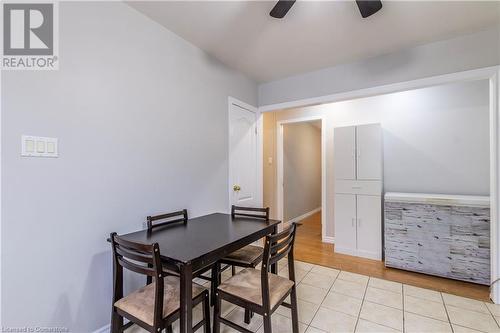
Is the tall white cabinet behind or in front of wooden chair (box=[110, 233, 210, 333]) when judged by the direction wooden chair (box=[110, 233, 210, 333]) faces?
in front

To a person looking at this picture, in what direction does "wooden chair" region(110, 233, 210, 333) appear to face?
facing away from the viewer and to the right of the viewer

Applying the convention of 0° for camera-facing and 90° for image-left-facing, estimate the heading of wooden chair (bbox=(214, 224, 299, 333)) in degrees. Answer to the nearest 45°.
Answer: approximately 135°

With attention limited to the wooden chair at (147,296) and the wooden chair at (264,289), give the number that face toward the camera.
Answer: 0

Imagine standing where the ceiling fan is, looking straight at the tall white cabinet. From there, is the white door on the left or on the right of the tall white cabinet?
left

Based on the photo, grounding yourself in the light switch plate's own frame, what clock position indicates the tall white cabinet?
The tall white cabinet is roughly at 11 o'clock from the light switch plate.

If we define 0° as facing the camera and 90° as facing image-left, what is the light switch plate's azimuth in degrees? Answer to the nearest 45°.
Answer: approximately 315°

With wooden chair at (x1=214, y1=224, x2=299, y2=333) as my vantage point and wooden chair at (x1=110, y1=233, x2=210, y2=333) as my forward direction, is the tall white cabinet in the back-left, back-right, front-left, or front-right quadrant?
back-right

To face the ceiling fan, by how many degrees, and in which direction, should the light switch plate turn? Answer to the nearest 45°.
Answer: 0° — it already faces it

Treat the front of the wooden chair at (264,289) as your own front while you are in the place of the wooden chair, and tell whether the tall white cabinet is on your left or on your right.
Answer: on your right
